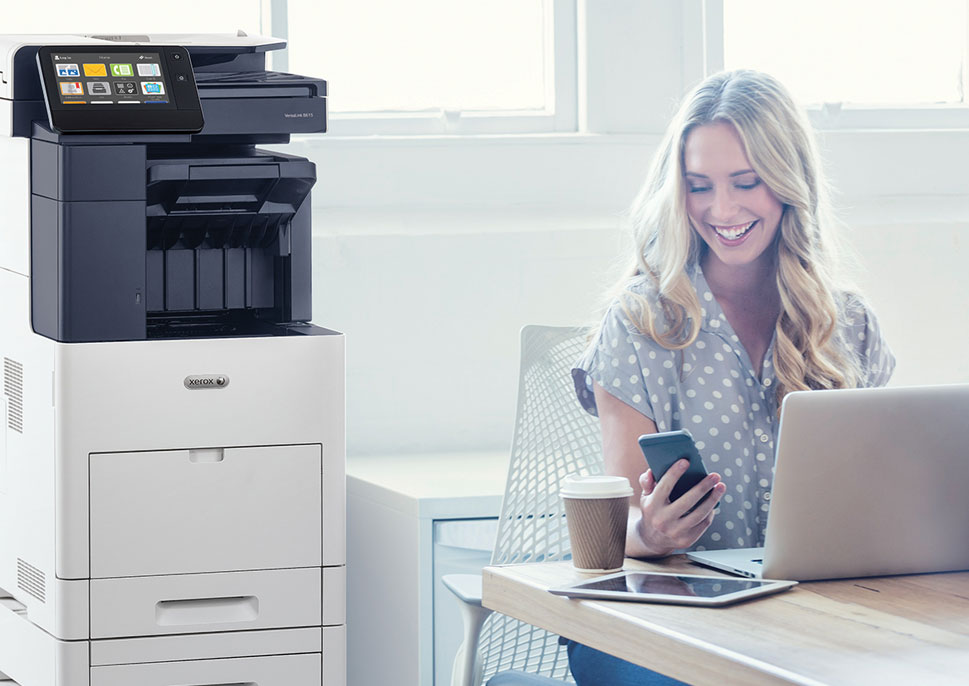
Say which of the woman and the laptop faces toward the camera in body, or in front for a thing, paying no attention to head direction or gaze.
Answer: the woman

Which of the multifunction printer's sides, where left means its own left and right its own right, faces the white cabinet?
left

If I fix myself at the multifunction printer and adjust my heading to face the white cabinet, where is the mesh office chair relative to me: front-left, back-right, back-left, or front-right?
front-right

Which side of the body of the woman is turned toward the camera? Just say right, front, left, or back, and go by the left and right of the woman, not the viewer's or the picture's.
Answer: front

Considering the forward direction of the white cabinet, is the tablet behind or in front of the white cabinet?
in front

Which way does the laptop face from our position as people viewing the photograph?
facing away from the viewer and to the left of the viewer

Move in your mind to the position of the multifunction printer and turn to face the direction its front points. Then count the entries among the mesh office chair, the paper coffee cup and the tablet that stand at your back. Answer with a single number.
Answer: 0

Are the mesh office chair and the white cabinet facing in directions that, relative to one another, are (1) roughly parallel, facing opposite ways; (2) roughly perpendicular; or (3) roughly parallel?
roughly parallel

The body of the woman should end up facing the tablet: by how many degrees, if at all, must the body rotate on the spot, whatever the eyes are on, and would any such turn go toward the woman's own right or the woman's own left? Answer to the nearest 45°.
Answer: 0° — they already face it

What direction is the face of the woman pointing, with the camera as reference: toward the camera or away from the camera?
toward the camera

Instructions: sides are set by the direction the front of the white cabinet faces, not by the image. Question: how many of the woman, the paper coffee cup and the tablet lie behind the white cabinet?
0

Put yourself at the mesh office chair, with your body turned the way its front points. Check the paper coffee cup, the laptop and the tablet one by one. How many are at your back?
0

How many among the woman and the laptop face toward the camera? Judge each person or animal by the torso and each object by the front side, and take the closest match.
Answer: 1

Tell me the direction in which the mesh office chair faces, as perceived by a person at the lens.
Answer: facing the viewer and to the right of the viewer
